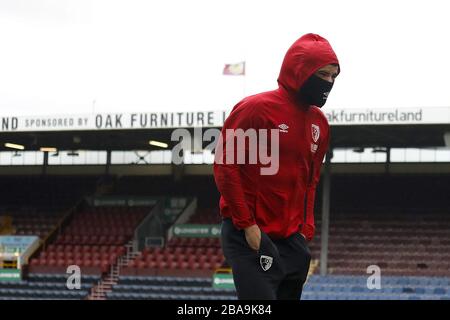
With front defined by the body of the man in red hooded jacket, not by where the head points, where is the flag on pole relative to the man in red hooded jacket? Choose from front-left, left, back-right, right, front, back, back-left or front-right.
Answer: back-left

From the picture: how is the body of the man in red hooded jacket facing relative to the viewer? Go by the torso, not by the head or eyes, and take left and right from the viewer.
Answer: facing the viewer and to the right of the viewer

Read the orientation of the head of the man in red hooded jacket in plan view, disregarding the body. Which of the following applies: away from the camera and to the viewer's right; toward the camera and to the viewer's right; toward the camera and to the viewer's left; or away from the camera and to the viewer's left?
toward the camera and to the viewer's right
